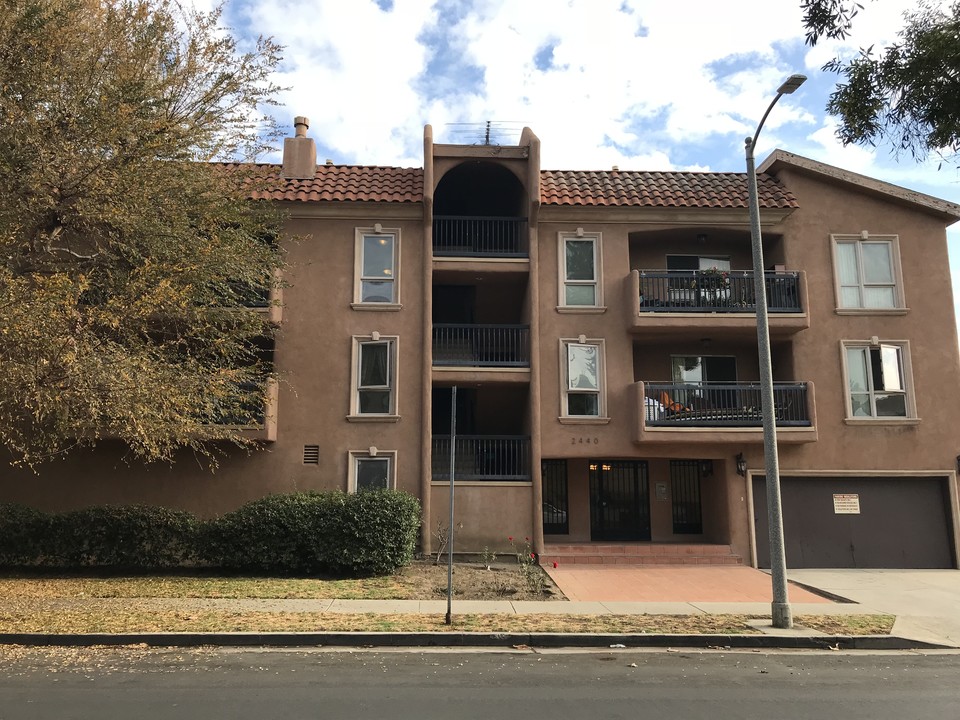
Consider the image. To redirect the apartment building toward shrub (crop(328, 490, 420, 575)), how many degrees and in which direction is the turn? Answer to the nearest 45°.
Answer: approximately 45° to its right

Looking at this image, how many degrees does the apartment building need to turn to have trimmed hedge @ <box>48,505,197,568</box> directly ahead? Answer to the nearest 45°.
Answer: approximately 90° to its right

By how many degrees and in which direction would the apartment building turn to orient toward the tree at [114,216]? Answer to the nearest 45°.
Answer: approximately 45° to its right

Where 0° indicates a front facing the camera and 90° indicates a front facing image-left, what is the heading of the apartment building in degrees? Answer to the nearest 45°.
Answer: approximately 0°

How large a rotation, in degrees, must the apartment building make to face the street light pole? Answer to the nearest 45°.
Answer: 0° — it already faces it
